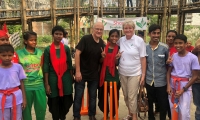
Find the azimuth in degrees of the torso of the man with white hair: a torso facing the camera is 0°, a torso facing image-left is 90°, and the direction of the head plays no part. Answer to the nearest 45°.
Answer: approximately 315°

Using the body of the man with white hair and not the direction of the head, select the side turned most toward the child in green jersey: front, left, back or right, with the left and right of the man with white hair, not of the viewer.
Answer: right

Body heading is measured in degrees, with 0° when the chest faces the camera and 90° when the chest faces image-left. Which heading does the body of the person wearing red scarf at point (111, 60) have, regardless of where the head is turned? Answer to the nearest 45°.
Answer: approximately 0°
